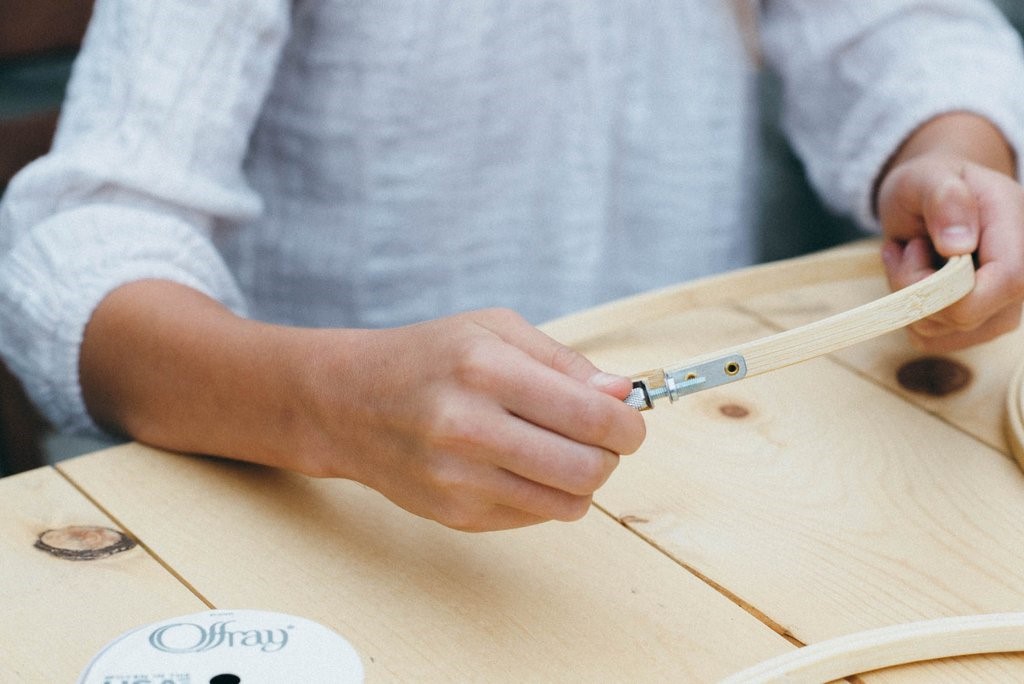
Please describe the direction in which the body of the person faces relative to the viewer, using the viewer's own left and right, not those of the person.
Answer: facing the viewer and to the right of the viewer
